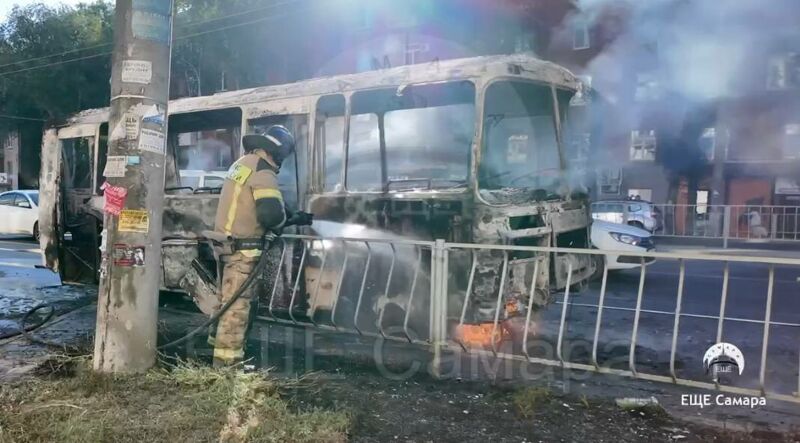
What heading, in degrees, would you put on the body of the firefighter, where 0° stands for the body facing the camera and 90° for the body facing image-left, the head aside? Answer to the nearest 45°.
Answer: approximately 225°

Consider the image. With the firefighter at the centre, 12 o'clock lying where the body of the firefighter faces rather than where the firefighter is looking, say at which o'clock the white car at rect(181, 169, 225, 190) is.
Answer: The white car is roughly at 10 o'clock from the firefighter.

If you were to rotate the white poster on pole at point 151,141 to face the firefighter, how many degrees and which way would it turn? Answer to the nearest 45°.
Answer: approximately 90° to its left

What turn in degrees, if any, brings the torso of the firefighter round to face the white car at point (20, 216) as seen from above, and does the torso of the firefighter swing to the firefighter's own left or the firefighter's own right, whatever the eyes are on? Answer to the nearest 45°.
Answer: approximately 90° to the firefighter's own left

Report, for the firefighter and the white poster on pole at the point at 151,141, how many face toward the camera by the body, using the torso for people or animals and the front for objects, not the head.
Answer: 1

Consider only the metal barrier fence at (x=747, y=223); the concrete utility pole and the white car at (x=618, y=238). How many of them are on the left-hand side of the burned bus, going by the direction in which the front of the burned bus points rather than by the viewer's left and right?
2

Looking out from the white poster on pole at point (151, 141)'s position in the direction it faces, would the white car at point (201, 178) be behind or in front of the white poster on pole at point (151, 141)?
behind

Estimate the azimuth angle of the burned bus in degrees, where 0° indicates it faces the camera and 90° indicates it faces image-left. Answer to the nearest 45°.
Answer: approximately 315°

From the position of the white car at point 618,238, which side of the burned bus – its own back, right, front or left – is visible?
left

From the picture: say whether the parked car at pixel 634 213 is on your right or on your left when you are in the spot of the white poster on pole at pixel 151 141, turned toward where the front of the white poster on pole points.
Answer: on your left

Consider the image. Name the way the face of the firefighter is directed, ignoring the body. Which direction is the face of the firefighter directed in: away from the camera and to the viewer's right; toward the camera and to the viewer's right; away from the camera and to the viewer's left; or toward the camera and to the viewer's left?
away from the camera and to the viewer's right
